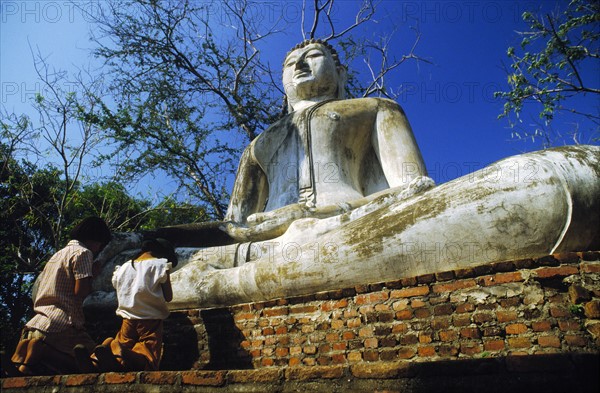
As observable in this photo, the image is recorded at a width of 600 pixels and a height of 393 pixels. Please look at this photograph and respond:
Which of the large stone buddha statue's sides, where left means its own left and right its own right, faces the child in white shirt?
front

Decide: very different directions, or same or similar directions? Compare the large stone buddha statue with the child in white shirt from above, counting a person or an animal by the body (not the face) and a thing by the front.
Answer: very different directions

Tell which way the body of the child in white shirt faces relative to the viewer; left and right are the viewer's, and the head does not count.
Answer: facing away from the viewer and to the right of the viewer

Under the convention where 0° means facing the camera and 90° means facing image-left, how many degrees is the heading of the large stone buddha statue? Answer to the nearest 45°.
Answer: approximately 45°
